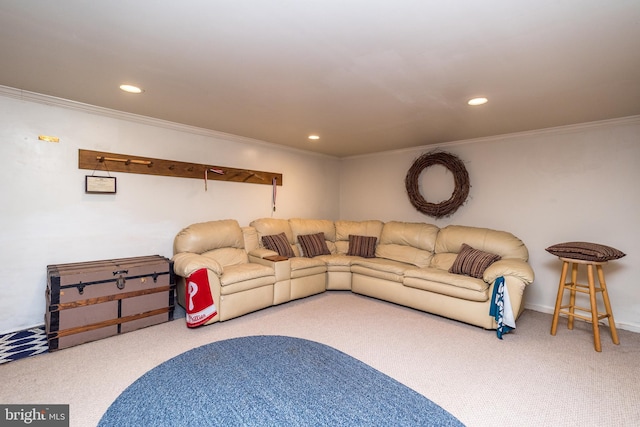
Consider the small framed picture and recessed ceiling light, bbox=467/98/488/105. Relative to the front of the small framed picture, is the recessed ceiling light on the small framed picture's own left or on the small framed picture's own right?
on the small framed picture's own left

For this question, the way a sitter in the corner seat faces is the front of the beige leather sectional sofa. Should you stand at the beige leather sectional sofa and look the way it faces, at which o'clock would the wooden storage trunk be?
The wooden storage trunk is roughly at 2 o'clock from the beige leather sectional sofa.

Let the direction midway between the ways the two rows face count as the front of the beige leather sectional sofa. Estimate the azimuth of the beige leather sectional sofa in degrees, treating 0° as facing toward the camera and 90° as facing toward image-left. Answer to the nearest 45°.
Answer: approximately 0°

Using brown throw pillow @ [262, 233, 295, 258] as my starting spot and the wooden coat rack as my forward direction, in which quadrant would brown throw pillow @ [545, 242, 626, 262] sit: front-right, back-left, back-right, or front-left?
back-left

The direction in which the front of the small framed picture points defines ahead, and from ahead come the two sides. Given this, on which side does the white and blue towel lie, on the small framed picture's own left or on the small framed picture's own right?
on the small framed picture's own left

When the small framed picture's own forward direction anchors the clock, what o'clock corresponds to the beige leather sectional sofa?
The beige leather sectional sofa is roughly at 10 o'clock from the small framed picture.

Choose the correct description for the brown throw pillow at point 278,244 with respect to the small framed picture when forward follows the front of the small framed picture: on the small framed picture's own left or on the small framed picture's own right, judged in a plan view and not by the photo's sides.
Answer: on the small framed picture's own left

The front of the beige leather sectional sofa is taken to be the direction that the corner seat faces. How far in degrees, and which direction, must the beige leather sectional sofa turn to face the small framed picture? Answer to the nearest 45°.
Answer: approximately 90° to its right
